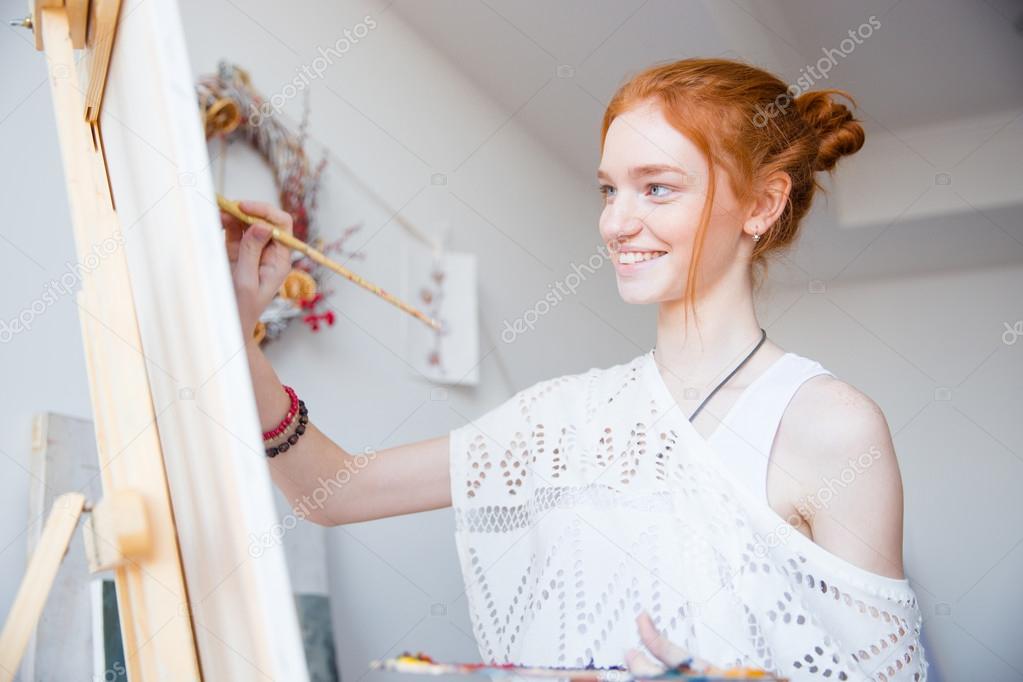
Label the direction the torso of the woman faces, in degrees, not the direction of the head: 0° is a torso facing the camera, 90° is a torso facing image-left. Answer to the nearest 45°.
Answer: approximately 45°

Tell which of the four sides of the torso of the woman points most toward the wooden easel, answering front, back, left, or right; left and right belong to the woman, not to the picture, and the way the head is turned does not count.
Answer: front
